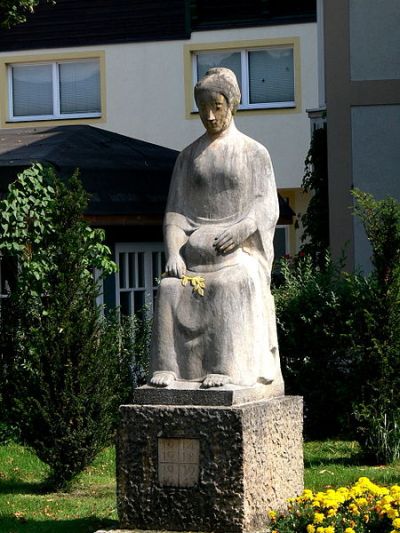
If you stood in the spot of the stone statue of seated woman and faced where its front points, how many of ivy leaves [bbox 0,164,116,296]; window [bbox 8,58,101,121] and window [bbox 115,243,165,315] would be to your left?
0

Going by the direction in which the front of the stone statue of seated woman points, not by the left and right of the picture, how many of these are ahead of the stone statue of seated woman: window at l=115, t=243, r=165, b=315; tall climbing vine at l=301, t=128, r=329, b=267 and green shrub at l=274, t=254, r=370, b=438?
0

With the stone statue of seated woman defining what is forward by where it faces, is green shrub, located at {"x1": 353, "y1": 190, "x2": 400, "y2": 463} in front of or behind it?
behind

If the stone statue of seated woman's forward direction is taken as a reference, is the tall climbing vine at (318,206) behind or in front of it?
behind

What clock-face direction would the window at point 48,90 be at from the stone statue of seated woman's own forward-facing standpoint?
The window is roughly at 4 o'clock from the stone statue of seated woman.

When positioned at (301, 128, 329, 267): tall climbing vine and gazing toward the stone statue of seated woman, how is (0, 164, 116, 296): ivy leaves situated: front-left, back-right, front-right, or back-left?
front-right

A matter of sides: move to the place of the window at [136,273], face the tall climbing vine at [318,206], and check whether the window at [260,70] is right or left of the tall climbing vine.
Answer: left

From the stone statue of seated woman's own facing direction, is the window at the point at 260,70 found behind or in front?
behind

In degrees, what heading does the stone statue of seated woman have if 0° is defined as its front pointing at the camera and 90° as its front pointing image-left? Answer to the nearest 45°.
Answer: approximately 45°

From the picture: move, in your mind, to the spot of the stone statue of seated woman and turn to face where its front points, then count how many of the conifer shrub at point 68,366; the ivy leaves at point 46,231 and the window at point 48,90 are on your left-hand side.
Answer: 0

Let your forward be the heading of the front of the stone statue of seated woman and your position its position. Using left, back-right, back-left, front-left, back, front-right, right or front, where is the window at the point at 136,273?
back-right
